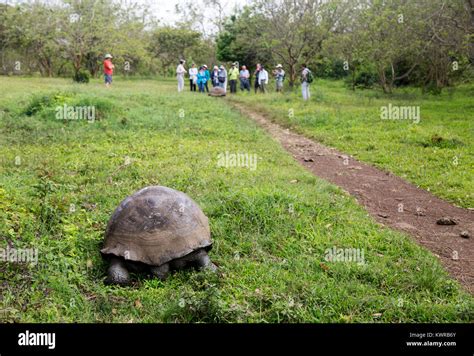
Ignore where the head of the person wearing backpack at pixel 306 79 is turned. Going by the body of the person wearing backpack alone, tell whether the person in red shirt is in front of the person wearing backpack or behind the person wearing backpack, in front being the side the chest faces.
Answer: in front

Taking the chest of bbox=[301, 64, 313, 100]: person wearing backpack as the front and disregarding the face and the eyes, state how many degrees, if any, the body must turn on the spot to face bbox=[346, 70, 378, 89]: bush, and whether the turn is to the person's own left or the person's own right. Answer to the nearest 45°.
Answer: approximately 90° to the person's own right
